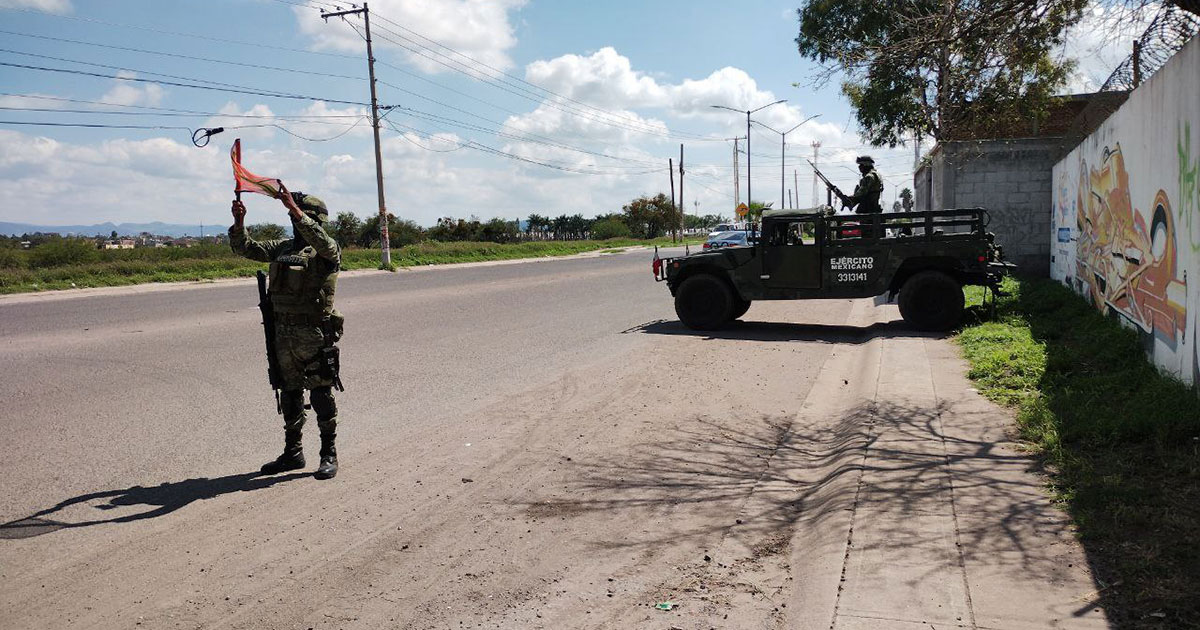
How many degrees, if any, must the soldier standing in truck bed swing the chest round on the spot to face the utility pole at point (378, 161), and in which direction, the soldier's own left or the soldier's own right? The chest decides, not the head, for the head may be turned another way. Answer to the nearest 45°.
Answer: approximately 45° to the soldier's own right

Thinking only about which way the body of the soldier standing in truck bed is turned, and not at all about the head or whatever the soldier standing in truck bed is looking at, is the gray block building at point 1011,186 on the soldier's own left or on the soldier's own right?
on the soldier's own right

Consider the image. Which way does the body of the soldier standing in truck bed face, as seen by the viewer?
to the viewer's left

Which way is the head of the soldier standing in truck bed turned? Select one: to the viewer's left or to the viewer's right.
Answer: to the viewer's left
